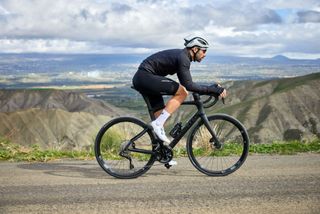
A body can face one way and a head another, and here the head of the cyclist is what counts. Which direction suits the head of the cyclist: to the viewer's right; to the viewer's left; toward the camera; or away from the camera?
to the viewer's right

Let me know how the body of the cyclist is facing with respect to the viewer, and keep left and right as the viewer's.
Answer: facing to the right of the viewer

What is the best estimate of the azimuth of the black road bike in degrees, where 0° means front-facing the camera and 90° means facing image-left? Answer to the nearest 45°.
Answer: approximately 270°
